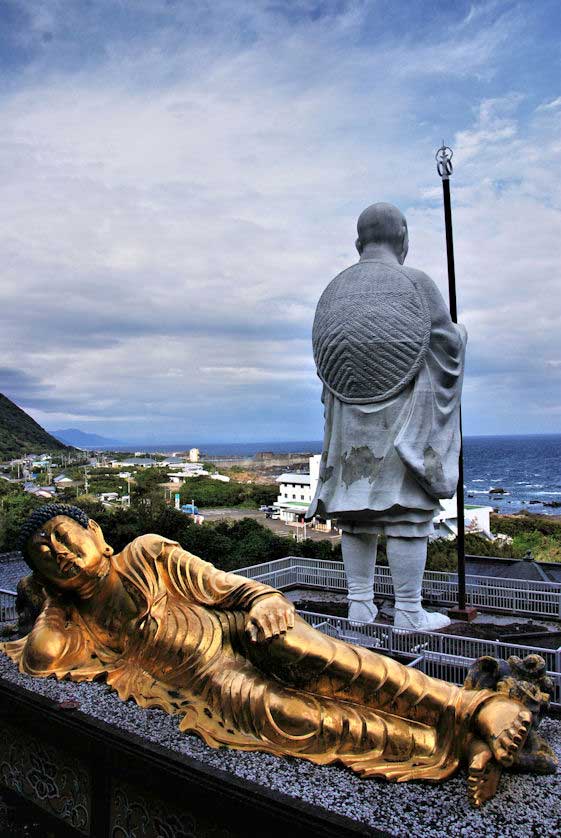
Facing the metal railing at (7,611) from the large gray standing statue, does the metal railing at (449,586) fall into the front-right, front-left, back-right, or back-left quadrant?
back-right

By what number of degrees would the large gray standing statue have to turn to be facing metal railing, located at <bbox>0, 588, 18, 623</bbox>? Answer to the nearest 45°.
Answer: approximately 135° to its left

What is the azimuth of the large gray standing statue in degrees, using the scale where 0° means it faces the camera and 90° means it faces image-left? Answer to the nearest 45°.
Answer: approximately 225°
